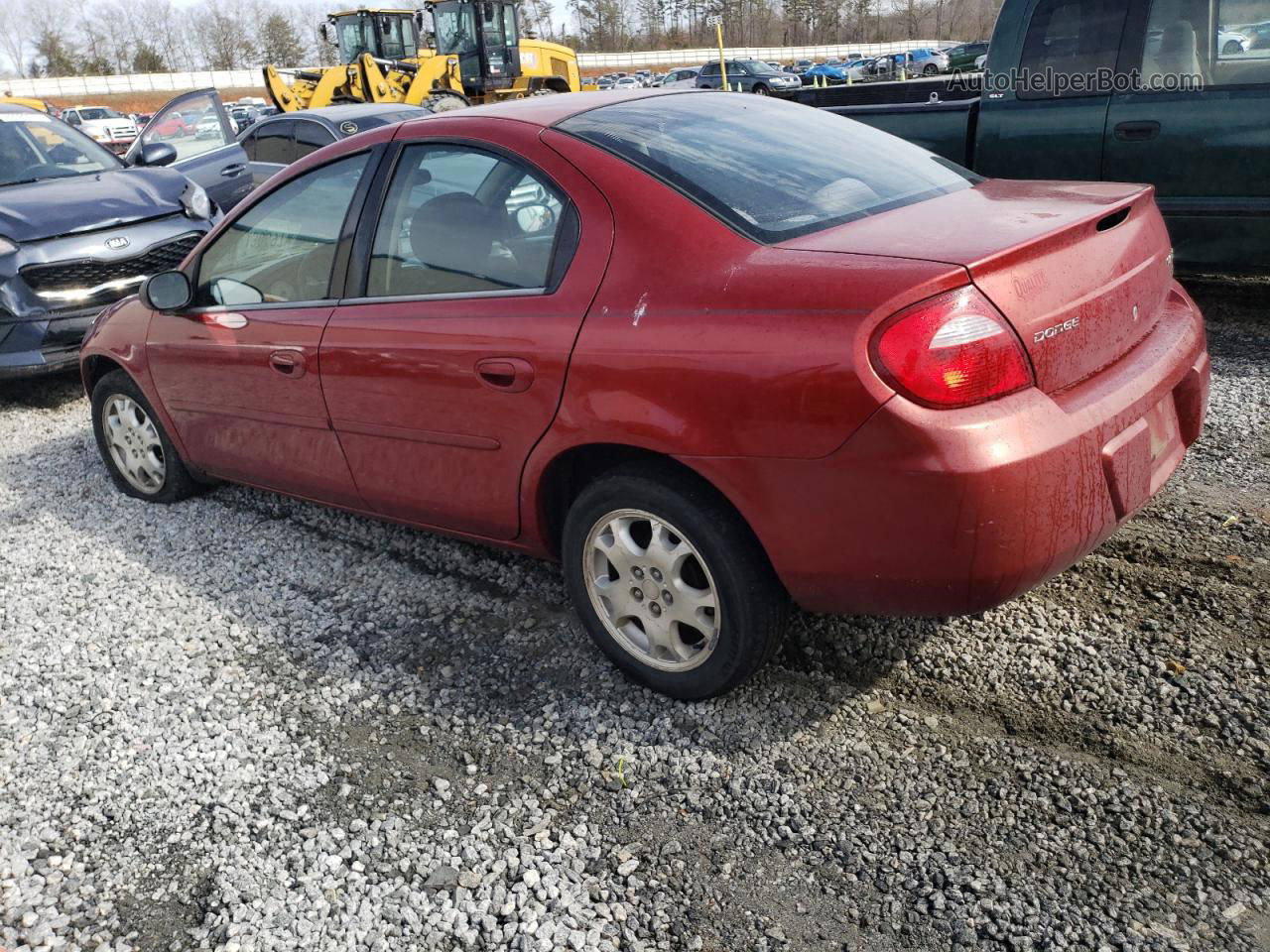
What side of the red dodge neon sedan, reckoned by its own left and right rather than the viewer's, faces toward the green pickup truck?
right

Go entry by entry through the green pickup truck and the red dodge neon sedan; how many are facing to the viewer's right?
1

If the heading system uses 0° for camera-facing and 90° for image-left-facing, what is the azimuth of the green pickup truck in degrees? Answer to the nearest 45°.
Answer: approximately 270°

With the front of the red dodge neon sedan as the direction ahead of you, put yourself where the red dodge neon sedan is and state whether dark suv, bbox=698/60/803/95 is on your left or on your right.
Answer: on your right

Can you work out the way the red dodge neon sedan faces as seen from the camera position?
facing away from the viewer and to the left of the viewer

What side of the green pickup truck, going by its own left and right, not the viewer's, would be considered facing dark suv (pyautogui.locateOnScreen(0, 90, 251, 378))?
back

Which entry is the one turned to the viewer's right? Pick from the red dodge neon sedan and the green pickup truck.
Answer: the green pickup truck

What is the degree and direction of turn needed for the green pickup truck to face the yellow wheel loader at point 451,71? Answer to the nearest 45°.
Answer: approximately 135° to its left

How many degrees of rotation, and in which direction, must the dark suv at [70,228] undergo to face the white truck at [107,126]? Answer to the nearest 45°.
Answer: approximately 135° to its left
